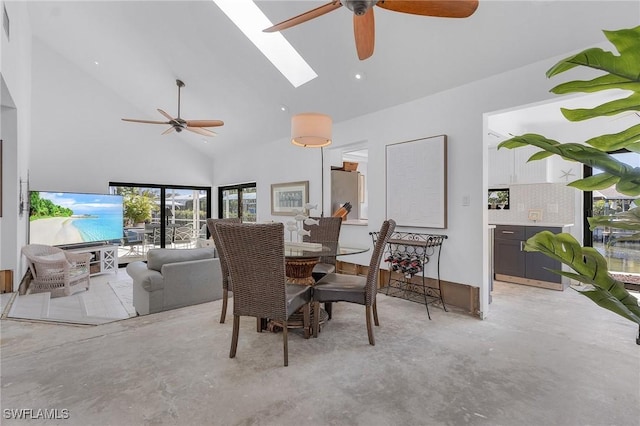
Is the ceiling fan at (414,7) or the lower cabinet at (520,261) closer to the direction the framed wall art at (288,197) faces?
the ceiling fan

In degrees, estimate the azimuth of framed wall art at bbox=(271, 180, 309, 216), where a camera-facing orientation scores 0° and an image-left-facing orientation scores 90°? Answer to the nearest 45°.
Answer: approximately 45°

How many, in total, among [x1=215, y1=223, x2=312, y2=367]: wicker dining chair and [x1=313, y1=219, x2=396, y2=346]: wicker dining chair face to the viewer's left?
1

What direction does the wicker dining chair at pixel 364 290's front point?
to the viewer's left

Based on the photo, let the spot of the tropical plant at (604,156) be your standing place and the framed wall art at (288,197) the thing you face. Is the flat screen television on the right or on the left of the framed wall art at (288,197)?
left

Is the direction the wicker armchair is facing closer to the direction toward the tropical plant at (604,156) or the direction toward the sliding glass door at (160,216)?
the tropical plant

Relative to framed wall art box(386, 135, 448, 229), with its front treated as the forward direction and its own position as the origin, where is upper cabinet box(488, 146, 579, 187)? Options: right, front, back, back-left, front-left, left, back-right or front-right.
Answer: back

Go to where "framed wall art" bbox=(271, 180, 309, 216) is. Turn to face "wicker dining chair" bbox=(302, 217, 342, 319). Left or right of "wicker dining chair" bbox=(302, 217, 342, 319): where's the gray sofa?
right

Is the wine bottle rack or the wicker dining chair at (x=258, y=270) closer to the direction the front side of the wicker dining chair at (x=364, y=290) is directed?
the wicker dining chair

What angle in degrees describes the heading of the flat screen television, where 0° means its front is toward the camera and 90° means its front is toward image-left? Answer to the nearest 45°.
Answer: approximately 315°
